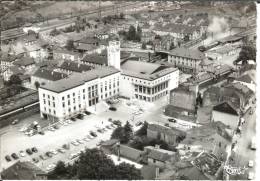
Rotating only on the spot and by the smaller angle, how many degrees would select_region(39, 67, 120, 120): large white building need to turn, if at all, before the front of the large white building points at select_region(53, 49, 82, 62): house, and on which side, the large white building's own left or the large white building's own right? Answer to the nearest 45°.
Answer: approximately 135° to the large white building's own left

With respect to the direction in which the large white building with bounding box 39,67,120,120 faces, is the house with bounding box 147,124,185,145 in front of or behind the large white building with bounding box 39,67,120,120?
in front

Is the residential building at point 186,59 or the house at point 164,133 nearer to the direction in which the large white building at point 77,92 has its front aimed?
the house

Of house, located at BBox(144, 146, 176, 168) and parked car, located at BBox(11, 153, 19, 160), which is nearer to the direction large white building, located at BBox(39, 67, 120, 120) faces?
the house

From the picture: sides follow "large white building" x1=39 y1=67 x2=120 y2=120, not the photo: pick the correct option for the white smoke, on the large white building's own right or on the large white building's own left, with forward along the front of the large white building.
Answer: on the large white building's own left

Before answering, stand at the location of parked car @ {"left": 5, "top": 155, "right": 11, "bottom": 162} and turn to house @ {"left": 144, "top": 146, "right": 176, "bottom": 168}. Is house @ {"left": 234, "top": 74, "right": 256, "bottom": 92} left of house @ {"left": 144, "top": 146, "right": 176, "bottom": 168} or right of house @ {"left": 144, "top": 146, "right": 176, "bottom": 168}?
left

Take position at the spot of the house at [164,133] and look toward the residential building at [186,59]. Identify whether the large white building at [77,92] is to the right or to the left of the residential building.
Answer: left

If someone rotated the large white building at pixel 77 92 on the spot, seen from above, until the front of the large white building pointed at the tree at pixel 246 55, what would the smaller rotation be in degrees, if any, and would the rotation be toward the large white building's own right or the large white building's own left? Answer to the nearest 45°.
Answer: approximately 90° to the large white building's own left

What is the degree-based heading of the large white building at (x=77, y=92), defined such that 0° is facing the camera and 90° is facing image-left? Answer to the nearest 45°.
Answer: approximately 315°

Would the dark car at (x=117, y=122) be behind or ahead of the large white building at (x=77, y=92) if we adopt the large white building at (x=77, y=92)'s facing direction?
ahead
